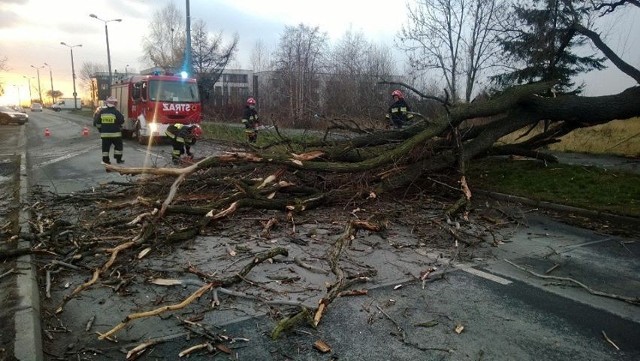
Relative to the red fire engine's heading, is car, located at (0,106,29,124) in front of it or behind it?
behind

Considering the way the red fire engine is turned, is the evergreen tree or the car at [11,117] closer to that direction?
the evergreen tree

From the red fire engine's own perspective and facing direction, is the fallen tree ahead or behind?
ahead

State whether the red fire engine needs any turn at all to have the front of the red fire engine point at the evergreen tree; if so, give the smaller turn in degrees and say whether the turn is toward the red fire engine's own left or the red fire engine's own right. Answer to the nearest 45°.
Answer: approximately 45° to the red fire engine's own left

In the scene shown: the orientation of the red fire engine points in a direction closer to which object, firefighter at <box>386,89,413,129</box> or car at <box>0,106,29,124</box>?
the firefighter

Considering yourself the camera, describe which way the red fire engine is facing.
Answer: facing the viewer and to the right of the viewer
